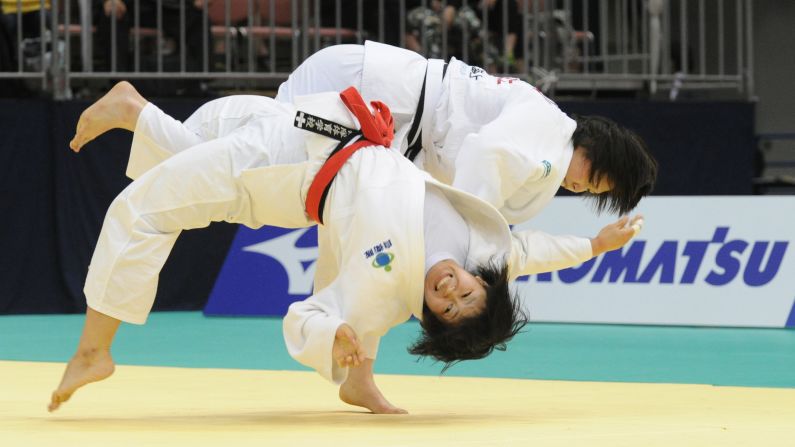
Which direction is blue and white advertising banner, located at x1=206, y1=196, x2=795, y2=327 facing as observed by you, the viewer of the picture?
facing the viewer

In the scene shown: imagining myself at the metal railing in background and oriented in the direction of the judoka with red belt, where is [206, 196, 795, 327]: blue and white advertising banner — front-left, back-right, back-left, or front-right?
front-left

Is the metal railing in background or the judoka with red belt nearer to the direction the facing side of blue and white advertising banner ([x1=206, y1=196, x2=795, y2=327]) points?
the judoka with red belt

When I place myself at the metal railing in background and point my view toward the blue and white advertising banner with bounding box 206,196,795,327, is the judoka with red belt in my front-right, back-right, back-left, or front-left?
front-right

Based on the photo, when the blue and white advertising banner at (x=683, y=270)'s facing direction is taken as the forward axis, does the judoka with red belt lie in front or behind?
in front
